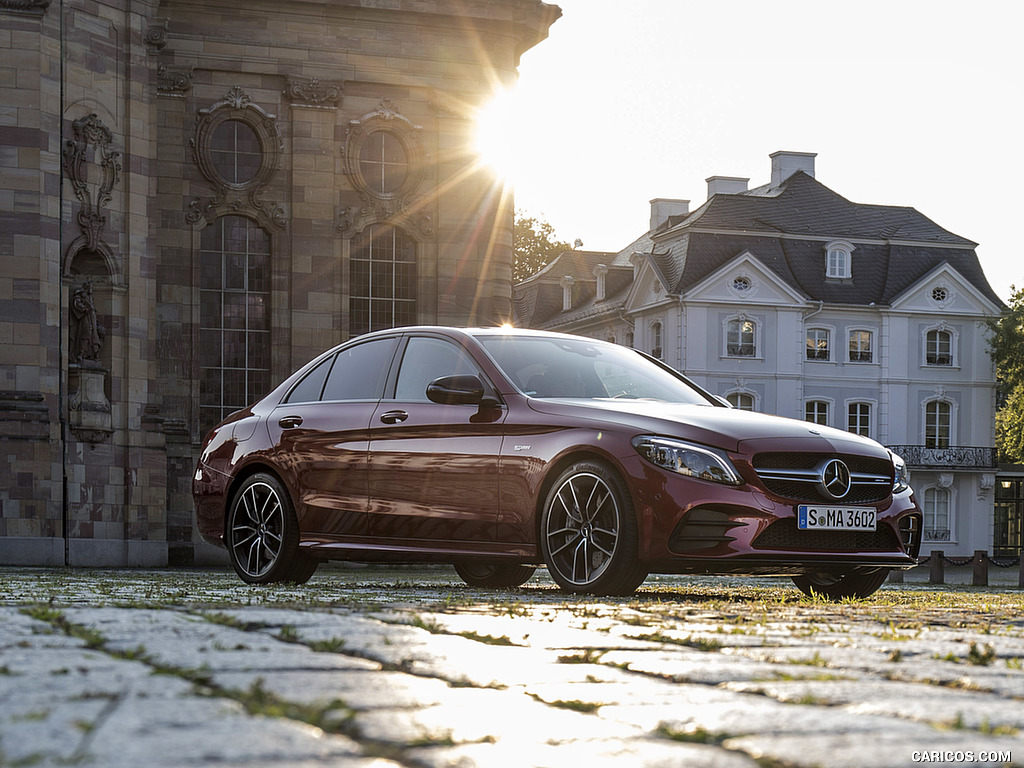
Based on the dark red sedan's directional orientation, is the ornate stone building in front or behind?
behind

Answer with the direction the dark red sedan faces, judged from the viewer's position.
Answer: facing the viewer and to the right of the viewer
